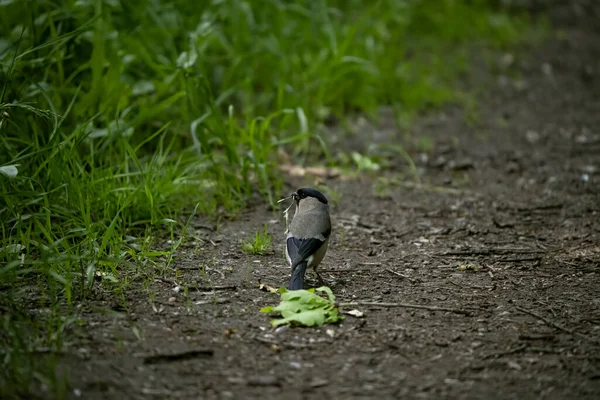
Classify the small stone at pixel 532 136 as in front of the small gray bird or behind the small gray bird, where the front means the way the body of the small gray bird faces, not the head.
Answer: in front

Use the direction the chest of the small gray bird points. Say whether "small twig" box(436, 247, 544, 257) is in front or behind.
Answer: in front

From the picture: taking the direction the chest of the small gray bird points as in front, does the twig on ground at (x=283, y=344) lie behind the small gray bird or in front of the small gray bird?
behind

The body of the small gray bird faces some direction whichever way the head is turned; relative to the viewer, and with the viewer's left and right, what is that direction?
facing away from the viewer and to the right of the viewer

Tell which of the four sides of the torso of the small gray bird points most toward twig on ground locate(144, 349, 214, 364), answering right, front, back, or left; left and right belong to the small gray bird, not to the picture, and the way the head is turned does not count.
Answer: back

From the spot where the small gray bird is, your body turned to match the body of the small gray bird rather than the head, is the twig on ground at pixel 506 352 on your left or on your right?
on your right

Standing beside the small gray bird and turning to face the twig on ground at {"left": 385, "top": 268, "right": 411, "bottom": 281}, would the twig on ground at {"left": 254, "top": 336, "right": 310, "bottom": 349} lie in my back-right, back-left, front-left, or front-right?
back-right

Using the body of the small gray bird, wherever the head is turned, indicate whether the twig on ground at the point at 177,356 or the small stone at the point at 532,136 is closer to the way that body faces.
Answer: the small stone

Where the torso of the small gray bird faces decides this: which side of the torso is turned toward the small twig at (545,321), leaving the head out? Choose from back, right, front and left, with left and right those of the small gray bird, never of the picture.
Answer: right

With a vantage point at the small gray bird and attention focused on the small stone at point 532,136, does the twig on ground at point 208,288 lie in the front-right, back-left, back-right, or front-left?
back-left
